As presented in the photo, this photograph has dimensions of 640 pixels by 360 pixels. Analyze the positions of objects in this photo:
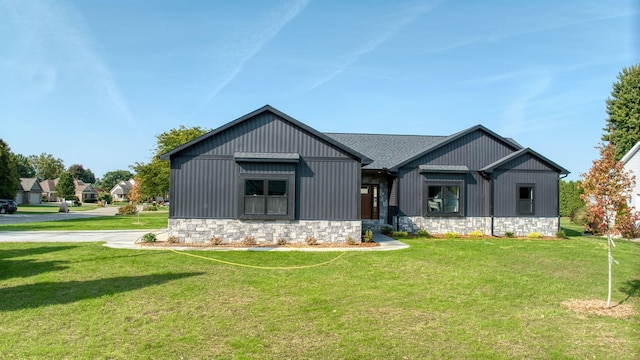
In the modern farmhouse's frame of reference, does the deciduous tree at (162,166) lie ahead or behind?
behind

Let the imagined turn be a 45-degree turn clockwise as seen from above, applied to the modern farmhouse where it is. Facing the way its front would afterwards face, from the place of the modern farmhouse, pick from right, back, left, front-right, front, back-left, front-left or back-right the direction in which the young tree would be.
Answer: left

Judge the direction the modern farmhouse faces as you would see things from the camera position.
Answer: facing the viewer

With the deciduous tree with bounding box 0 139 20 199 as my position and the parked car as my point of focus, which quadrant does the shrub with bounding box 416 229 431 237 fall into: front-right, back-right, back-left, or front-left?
front-left

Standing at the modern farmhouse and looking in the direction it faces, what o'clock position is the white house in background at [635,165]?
The white house in background is roughly at 8 o'clock from the modern farmhouse.

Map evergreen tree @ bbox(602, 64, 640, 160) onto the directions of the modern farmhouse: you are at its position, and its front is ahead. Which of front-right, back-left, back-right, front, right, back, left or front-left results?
back-left

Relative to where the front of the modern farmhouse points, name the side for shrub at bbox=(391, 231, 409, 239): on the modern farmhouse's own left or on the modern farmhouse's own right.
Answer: on the modern farmhouse's own left

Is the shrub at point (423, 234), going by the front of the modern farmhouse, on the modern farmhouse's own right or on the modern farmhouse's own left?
on the modern farmhouse's own left
